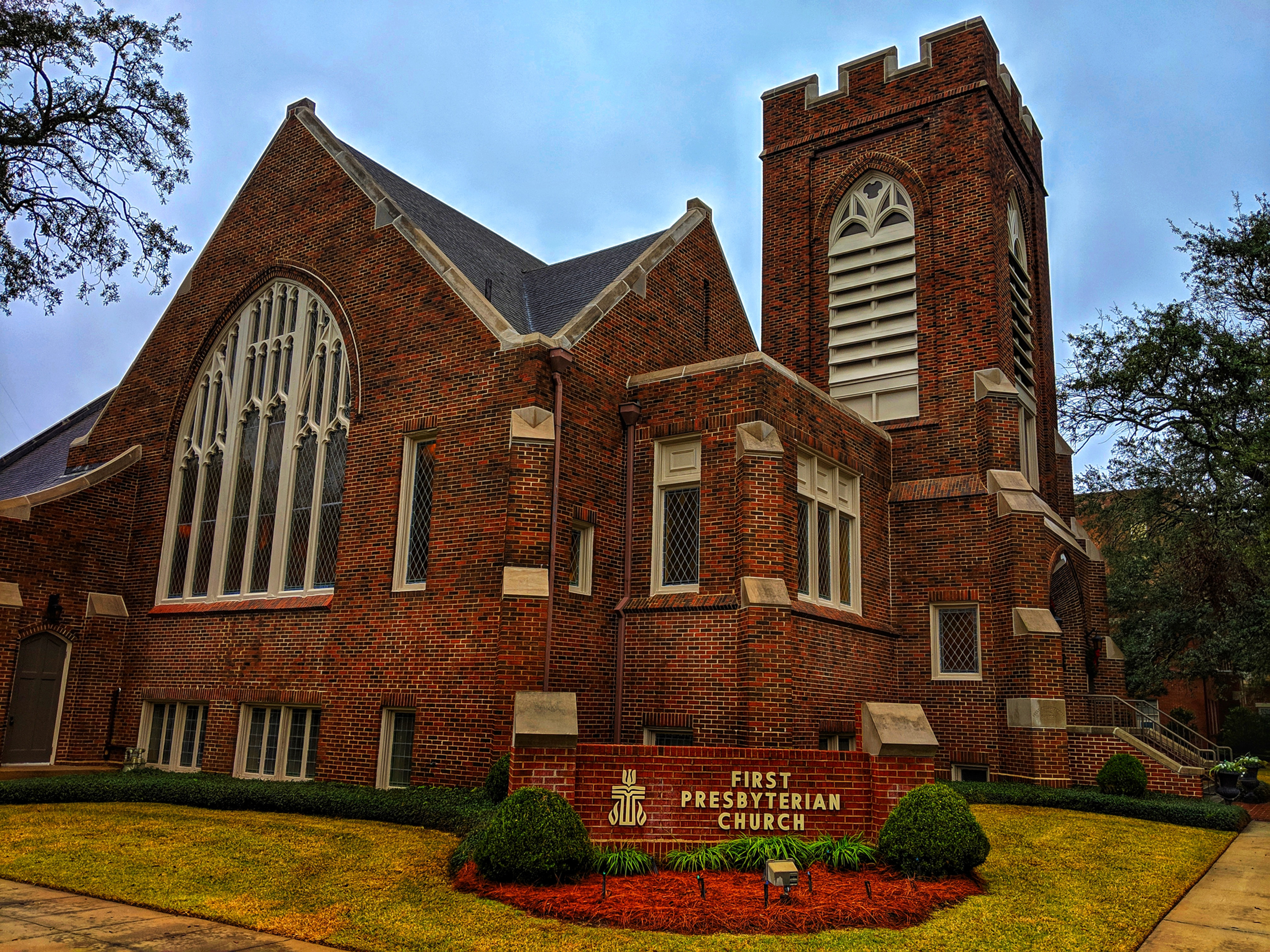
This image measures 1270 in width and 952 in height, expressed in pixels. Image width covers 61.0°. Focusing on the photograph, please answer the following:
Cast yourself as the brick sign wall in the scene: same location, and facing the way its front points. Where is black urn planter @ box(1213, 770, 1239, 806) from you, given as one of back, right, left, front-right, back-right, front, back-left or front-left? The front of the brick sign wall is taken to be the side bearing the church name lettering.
back-left

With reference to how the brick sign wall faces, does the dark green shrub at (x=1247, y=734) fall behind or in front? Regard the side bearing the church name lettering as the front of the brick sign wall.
behind

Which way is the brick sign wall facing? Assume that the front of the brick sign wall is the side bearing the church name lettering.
toward the camera

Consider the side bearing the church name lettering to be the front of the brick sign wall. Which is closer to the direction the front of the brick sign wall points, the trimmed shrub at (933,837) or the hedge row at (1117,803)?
the trimmed shrub

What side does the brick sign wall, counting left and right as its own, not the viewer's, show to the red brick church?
back

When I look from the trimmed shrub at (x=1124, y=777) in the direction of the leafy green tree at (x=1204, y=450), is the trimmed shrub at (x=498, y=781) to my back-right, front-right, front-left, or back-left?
back-left
